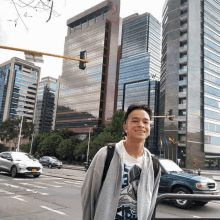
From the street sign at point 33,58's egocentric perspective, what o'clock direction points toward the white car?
The white car is roughly at 12 o'clock from the street sign.

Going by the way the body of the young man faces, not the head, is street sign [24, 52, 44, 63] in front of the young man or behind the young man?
behind

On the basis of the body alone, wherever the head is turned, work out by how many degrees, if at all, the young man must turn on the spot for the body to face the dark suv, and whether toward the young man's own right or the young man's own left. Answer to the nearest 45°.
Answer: approximately 135° to the young man's own left
